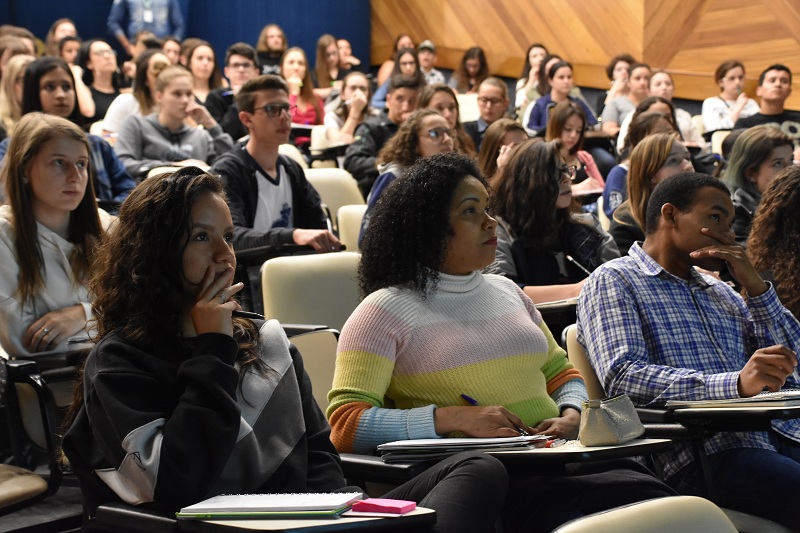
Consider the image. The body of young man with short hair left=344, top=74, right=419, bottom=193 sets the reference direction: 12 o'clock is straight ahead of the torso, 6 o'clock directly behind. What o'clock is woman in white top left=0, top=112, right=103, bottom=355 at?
The woman in white top is roughly at 2 o'clock from the young man with short hair.

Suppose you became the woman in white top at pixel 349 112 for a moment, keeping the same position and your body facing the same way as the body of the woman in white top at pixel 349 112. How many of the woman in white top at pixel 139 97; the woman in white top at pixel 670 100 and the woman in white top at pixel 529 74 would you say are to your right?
1

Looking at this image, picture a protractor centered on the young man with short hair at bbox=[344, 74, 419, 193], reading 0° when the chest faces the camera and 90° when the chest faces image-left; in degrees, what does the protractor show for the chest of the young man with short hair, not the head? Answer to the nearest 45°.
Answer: approximately 315°

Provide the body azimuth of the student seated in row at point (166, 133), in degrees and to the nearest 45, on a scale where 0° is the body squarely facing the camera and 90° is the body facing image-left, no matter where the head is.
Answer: approximately 315°

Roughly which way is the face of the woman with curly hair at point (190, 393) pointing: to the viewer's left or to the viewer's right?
to the viewer's right

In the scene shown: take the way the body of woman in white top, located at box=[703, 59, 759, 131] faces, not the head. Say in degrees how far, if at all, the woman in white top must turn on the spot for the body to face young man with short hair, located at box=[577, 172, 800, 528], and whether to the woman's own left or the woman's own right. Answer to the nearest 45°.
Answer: approximately 45° to the woman's own right

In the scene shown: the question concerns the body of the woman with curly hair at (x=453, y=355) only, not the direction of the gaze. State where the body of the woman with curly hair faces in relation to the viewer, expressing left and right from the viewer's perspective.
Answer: facing the viewer and to the right of the viewer

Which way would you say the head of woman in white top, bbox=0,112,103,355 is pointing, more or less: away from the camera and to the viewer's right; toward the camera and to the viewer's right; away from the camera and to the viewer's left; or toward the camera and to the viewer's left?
toward the camera and to the viewer's right

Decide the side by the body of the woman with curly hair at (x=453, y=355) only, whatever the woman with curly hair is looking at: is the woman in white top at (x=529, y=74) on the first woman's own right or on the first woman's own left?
on the first woman's own left
